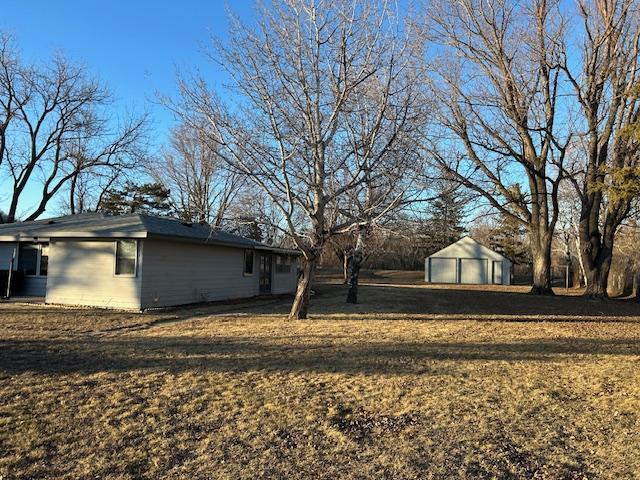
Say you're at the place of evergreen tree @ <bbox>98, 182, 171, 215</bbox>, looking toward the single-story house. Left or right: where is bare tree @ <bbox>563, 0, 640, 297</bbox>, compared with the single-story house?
left

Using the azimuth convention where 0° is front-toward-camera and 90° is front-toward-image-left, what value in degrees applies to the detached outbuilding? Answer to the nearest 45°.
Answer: approximately 0°
